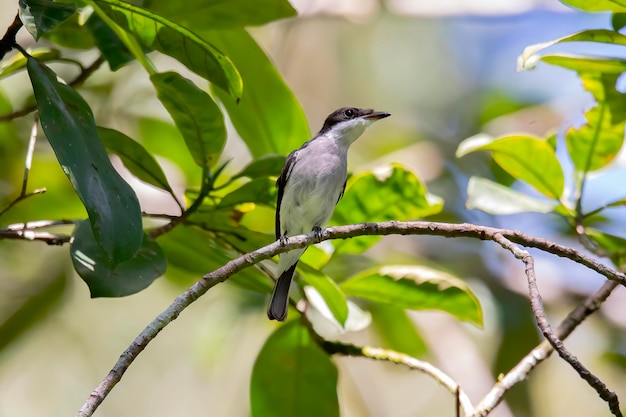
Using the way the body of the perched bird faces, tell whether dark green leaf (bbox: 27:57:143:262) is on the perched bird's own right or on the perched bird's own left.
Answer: on the perched bird's own right

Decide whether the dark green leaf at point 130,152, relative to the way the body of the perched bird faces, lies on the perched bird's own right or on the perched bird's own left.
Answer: on the perched bird's own right

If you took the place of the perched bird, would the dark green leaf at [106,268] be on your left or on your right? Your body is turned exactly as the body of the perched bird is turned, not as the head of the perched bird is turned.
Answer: on your right

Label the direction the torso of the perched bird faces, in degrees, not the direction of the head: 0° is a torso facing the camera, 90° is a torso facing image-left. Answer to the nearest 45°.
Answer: approximately 315°

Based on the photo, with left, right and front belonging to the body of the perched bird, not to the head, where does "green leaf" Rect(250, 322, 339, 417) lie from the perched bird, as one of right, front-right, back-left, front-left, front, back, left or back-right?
front-right

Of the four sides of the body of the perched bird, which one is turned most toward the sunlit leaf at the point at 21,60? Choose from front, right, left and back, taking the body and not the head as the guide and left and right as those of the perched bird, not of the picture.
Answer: right
